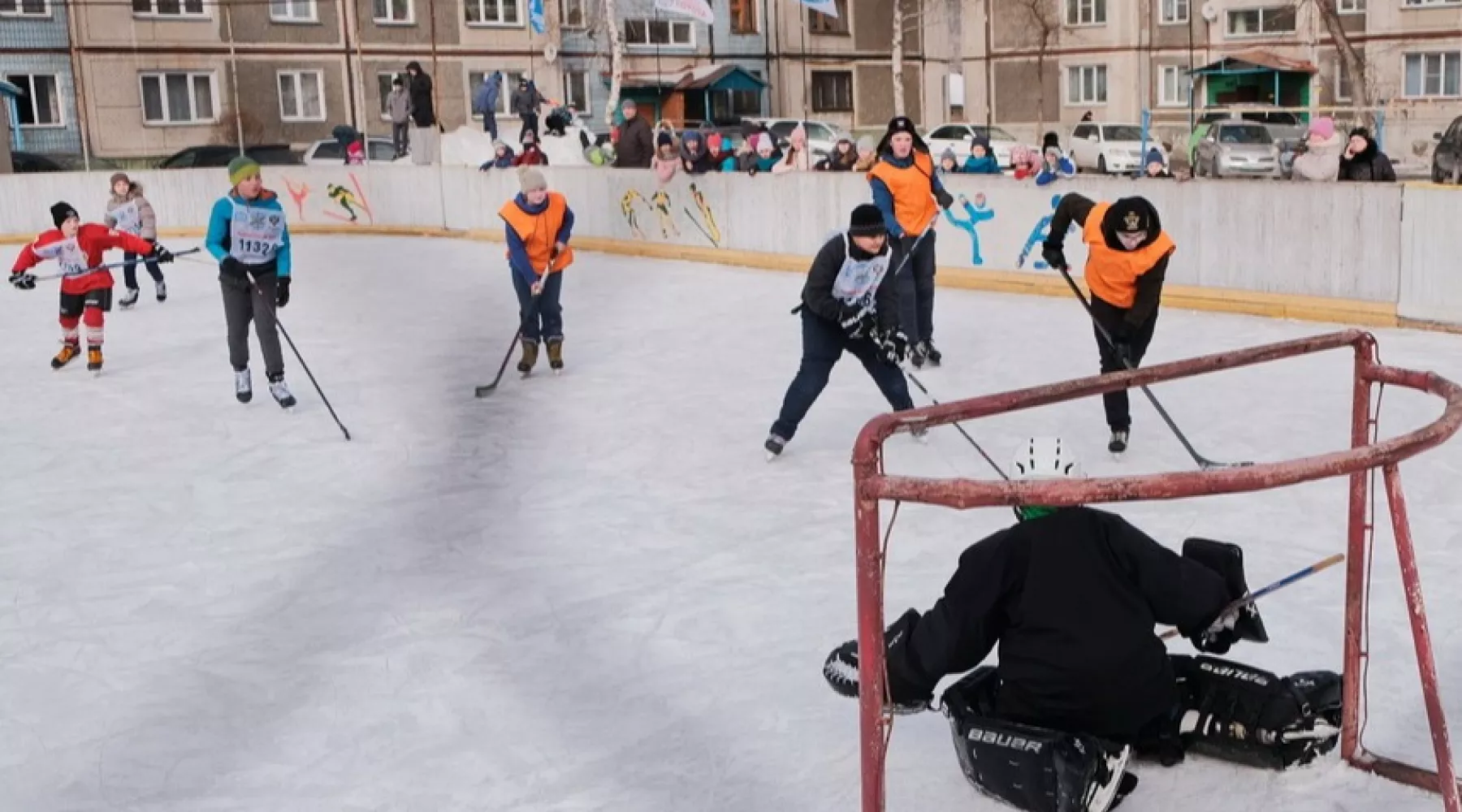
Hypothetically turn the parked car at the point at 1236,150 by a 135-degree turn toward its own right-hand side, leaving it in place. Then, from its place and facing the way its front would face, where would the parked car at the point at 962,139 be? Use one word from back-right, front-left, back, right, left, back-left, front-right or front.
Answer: front

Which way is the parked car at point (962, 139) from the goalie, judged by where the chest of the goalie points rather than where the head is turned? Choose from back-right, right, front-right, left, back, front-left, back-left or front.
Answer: front

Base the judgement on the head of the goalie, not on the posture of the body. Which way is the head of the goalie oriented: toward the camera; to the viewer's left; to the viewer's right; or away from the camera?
away from the camera

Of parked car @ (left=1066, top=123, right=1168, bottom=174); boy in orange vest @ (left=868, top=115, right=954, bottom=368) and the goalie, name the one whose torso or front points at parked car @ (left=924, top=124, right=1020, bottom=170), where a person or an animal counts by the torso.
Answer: the goalie

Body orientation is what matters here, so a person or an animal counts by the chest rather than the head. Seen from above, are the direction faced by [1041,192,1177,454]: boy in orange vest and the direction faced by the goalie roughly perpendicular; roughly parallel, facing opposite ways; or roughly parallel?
roughly parallel, facing opposite ways

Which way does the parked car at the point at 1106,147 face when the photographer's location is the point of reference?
facing the viewer and to the right of the viewer

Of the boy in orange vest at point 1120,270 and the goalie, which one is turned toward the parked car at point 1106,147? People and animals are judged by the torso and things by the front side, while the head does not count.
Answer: the goalie

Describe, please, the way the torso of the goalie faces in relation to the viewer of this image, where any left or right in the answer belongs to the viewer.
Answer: facing away from the viewer

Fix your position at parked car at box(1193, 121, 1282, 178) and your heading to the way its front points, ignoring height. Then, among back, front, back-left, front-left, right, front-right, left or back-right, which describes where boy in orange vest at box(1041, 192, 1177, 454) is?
front

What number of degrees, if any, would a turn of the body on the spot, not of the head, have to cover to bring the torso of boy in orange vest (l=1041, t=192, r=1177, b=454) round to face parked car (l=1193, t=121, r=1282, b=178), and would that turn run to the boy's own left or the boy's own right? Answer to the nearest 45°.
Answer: approximately 180°

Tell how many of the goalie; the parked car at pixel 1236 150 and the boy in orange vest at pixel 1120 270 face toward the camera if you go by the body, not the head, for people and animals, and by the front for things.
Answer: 2

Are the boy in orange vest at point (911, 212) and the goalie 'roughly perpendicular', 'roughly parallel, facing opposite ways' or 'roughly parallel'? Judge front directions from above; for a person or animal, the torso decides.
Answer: roughly parallel, facing opposite ways

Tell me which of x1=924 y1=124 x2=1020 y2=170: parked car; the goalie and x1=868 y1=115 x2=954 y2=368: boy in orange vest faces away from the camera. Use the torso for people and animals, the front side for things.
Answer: the goalie

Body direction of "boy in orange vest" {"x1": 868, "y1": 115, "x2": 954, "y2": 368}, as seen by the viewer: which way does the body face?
toward the camera

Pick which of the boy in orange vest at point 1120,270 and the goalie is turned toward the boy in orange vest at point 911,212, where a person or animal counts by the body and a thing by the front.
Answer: the goalie

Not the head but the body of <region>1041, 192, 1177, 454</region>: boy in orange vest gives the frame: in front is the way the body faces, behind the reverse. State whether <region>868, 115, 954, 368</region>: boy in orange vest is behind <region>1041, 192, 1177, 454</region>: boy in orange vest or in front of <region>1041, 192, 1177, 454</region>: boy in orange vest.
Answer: behind

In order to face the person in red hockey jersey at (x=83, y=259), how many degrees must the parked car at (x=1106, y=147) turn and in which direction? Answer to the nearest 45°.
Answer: approximately 45° to its right

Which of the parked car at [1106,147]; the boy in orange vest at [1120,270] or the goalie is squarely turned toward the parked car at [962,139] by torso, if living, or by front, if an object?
the goalie

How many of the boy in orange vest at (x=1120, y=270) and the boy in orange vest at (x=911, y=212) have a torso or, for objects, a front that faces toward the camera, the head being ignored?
2

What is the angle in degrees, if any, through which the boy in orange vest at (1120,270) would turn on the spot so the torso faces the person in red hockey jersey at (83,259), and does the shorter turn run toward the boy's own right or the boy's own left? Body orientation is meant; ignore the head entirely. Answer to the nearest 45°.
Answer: approximately 90° to the boy's own right

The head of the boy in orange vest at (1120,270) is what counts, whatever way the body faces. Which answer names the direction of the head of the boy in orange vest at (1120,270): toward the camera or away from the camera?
toward the camera
